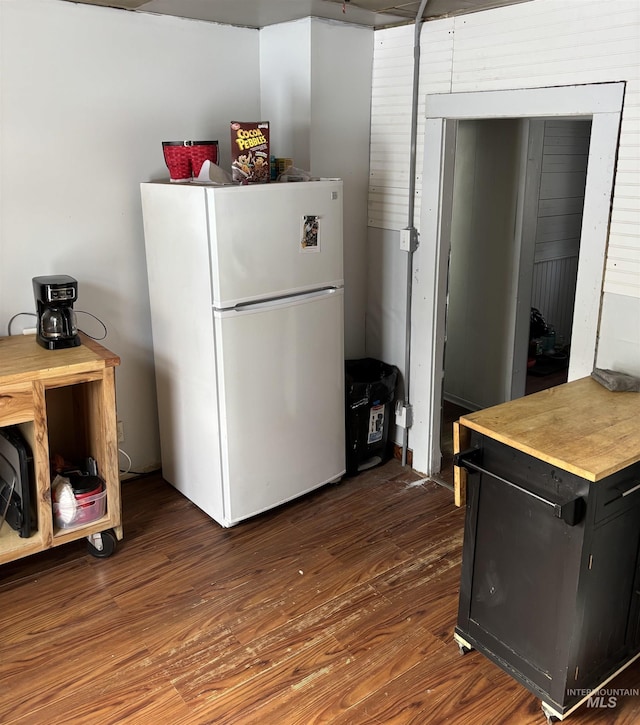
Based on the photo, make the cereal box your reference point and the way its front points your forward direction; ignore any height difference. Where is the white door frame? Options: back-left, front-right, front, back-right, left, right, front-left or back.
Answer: left

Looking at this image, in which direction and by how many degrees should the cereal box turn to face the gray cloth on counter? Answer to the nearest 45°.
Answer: approximately 45° to its left

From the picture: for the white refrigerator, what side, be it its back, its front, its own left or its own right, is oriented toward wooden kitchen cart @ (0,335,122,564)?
right

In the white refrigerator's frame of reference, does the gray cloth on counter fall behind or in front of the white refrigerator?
in front

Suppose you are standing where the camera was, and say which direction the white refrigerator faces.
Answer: facing the viewer and to the right of the viewer

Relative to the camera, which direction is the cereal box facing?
toward the camera

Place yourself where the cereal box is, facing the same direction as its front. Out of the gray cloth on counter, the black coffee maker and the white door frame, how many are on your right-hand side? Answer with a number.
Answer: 1
